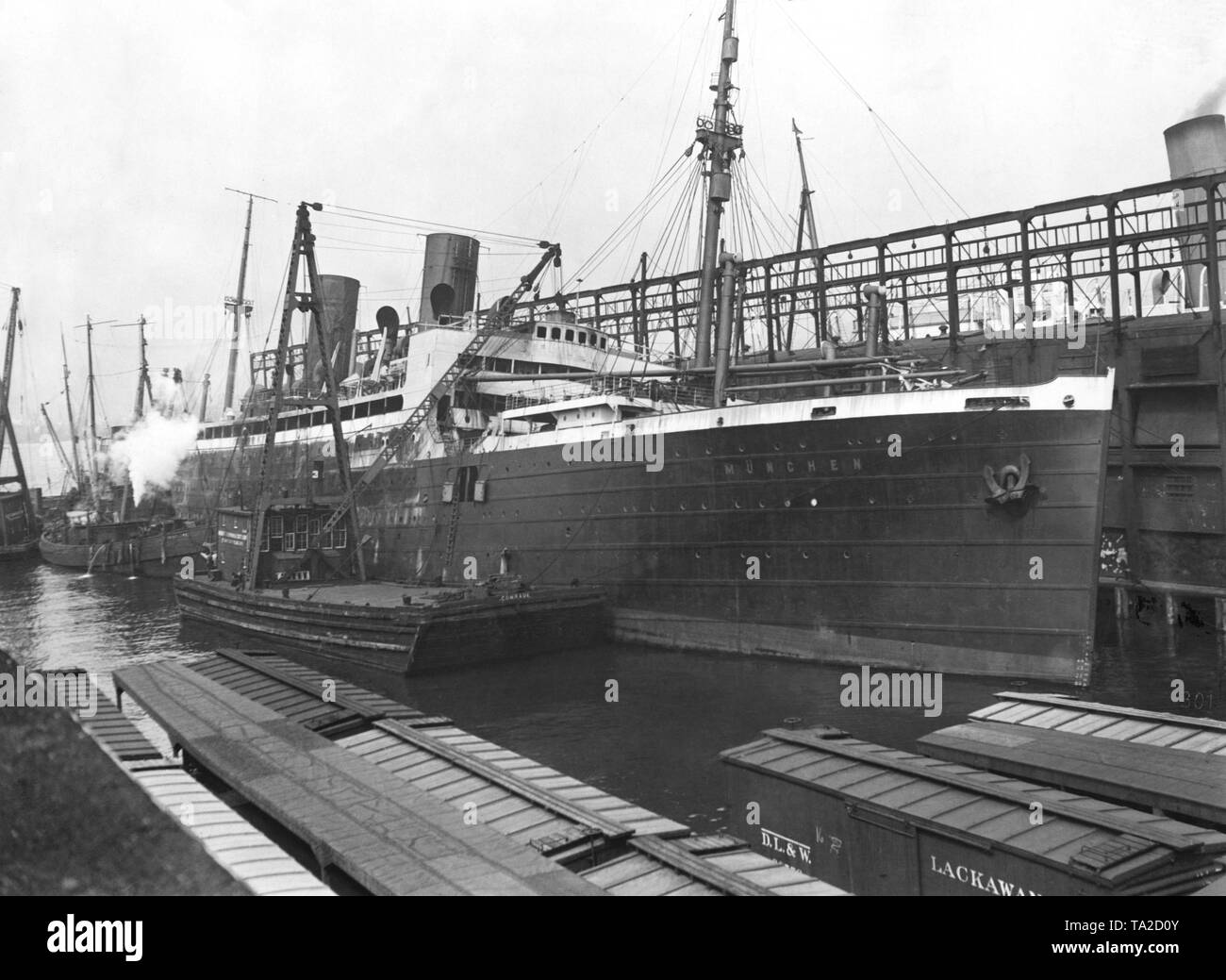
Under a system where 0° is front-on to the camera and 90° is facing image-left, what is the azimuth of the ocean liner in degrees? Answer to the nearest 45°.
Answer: approximately 315°

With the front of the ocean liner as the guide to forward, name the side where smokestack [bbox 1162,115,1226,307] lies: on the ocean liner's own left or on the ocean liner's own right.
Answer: on the ocean liner's own left

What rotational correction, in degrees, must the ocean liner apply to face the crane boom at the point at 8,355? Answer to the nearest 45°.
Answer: approximately 180°
